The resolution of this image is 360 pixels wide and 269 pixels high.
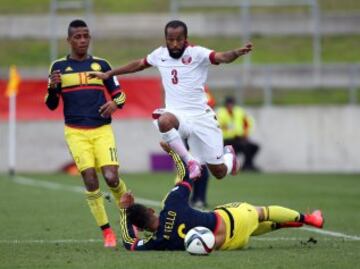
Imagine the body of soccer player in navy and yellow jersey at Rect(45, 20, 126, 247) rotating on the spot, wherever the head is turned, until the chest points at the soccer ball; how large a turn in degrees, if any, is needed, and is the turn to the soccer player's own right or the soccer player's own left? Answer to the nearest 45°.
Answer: approximately 45° to the soccer player's own left

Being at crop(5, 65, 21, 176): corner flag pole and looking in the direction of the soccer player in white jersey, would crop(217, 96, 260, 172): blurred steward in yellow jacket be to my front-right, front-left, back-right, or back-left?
front-left

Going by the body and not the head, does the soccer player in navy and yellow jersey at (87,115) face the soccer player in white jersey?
no

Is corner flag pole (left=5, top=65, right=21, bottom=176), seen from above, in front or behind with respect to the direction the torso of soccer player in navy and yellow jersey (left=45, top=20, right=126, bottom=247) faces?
behind

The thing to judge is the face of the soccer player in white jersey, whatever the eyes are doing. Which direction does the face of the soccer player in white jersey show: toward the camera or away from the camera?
toward the camera

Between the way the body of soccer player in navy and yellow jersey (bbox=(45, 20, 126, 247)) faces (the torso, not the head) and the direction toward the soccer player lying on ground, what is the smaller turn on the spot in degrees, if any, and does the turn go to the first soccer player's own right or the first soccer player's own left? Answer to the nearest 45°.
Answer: approximately 45° to the first soccer player's own left

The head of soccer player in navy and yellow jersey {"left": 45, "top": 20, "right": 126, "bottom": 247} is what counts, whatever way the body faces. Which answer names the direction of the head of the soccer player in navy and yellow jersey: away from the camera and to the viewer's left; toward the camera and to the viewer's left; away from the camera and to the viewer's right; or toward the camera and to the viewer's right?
toward the camera and to the viewer's right

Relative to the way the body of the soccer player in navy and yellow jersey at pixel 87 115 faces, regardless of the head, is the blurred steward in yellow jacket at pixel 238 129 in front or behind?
behind

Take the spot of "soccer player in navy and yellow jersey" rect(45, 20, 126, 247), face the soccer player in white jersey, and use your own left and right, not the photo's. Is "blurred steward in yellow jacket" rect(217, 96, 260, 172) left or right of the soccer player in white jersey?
left

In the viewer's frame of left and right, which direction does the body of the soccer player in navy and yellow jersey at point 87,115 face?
facing the viewer
